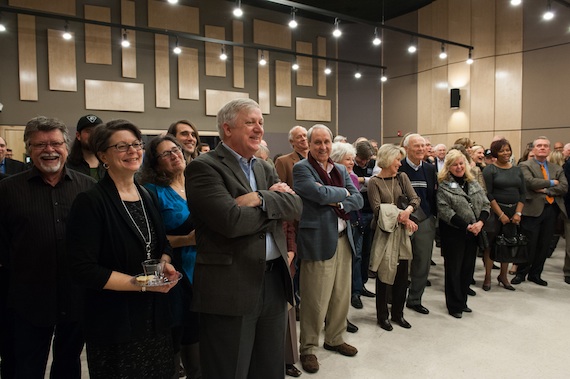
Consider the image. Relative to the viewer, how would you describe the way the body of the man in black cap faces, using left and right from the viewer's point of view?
facing the viewer and to the right of the viewer

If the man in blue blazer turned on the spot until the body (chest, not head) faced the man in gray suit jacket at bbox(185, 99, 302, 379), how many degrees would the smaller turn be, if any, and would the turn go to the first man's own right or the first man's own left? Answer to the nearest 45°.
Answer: approximately 45° to the first man's own right

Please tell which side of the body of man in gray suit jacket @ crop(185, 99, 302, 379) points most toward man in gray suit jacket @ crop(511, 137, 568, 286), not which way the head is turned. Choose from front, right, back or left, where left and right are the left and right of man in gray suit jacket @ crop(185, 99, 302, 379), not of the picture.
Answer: left

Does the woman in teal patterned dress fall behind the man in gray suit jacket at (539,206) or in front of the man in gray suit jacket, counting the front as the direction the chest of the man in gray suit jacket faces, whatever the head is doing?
in front

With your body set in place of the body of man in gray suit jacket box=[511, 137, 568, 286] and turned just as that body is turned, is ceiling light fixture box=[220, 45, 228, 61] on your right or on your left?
on your right

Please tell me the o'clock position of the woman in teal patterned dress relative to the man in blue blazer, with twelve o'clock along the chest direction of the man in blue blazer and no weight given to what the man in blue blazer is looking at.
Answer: The woman in teal patterned dress is roughly at 3 o'clock from the man in blue blazer.

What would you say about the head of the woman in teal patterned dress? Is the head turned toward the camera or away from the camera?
toward the camera

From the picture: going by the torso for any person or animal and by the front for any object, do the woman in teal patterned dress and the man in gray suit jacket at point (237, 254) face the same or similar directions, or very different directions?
same or similar directions

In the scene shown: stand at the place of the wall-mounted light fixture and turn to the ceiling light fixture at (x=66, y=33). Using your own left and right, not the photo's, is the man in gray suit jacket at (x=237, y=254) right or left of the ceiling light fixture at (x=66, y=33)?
left

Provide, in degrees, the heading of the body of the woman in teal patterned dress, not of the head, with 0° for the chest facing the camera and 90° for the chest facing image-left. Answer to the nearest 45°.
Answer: approximately 315°

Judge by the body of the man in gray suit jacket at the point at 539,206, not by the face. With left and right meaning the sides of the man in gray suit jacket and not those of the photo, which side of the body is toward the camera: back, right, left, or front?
front

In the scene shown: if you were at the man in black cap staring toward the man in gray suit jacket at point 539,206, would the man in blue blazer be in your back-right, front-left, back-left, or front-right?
front-right

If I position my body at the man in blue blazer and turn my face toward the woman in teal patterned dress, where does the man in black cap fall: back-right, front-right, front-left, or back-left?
front-right

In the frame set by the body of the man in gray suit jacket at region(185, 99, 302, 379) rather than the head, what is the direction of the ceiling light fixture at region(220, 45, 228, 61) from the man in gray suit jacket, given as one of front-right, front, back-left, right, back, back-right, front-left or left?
back-left

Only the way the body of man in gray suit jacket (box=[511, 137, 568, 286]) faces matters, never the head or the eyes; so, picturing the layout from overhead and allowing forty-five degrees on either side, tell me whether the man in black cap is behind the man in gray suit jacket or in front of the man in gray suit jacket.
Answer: in front
